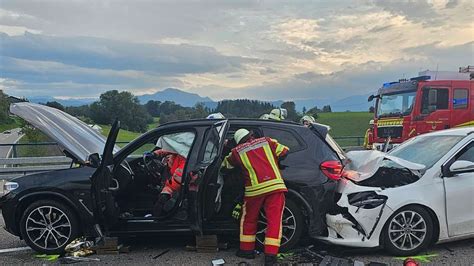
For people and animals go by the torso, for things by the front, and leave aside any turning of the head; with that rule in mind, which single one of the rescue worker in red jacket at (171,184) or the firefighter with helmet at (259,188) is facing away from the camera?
the firefighter with helmet

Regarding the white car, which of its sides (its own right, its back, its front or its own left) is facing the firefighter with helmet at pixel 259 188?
front

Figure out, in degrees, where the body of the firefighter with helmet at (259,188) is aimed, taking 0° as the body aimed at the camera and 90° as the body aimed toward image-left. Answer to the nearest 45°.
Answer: approximately 180°

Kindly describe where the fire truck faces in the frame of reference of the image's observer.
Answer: facing the viewer and to the left of the viewer

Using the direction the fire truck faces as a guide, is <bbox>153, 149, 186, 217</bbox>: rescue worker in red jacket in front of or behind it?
in front

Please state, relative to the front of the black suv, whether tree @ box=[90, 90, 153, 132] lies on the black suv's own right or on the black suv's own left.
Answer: on the black suv's own right

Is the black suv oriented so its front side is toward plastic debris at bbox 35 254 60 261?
yes

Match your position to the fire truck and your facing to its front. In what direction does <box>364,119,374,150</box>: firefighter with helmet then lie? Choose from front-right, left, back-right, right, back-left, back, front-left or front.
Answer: right

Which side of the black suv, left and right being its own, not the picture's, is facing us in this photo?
left

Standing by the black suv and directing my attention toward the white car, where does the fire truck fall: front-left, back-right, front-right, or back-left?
front-left

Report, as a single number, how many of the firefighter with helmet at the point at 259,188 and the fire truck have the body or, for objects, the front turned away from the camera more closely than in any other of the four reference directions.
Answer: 1

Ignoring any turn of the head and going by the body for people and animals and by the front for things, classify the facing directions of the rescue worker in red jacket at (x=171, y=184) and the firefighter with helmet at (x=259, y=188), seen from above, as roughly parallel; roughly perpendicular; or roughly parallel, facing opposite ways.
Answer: roughly perpendicular

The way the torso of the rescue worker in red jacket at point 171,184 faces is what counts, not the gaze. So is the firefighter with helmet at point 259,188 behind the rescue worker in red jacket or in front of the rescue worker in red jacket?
behind

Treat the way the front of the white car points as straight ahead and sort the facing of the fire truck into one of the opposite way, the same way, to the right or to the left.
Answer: the same way

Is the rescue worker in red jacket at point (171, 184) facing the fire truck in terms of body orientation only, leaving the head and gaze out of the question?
no

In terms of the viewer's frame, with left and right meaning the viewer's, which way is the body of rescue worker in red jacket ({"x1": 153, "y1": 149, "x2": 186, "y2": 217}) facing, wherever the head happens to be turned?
facing to the left of the viewer

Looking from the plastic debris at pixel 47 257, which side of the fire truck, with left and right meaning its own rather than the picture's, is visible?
front
